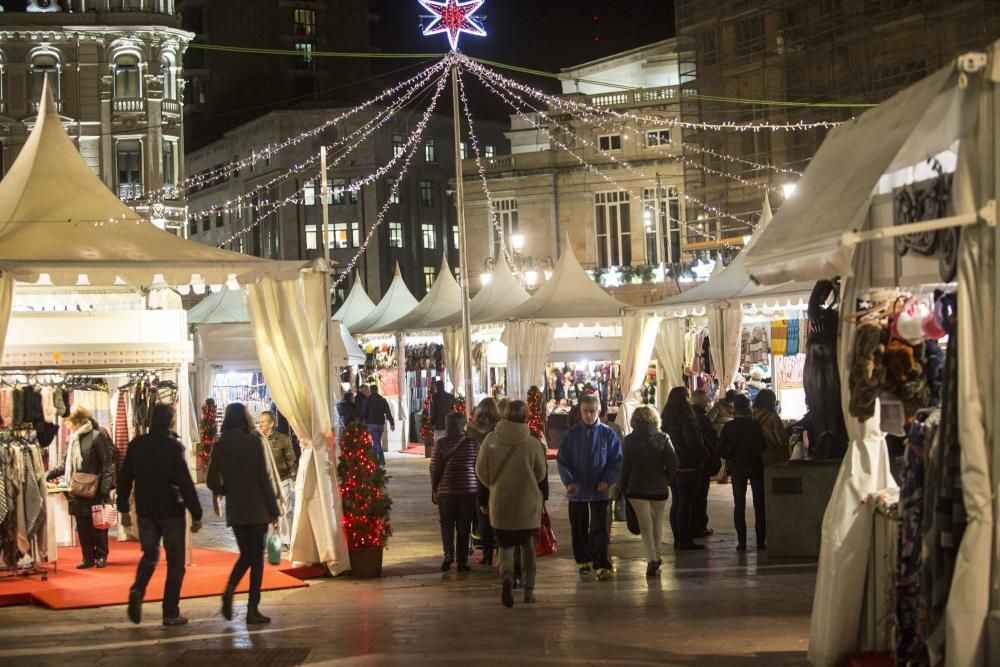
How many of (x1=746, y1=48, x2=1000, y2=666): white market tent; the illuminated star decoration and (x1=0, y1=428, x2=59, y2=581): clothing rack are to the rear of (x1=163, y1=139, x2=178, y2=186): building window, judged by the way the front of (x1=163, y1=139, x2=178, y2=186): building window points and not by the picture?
0

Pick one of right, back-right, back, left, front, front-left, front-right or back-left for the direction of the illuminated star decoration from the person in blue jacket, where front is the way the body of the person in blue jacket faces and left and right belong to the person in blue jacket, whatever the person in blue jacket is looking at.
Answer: back

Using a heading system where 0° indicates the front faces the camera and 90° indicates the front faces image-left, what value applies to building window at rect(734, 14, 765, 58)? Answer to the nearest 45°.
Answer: approximately 45°

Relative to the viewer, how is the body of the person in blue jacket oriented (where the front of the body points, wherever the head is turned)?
toward the camera

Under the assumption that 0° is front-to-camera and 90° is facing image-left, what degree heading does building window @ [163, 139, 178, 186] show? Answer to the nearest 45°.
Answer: approximately 315°

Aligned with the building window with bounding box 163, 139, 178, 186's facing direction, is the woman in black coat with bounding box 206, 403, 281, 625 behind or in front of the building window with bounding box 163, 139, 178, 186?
in front

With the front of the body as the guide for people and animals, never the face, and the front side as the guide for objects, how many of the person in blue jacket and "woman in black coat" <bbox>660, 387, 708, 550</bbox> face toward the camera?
1

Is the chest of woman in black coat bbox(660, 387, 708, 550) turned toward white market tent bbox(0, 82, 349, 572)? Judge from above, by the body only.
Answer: no

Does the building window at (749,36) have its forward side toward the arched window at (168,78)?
no

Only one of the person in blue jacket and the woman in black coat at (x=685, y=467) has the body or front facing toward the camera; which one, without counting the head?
the person in blue jacket

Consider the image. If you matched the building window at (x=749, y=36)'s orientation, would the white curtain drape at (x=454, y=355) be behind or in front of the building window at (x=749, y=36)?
in front

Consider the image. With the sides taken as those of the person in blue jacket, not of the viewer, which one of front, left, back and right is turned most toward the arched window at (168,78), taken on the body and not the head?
back

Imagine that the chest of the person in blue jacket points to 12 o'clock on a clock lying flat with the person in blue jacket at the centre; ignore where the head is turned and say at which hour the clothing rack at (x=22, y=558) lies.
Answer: The clothing rack is roughly at 3 o'clock from the person in blue jacket.

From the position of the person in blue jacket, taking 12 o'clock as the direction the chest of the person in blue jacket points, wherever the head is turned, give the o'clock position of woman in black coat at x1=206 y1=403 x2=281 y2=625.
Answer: The woman in black coat is roughly at 2 o'clock from the person in blue jacket.

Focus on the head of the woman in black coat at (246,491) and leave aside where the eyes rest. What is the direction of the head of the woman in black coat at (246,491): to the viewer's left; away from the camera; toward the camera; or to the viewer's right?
away from the camera
